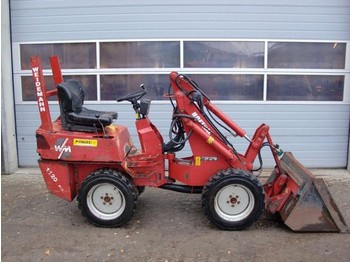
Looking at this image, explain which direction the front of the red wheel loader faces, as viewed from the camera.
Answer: facing to the right of the viewer
